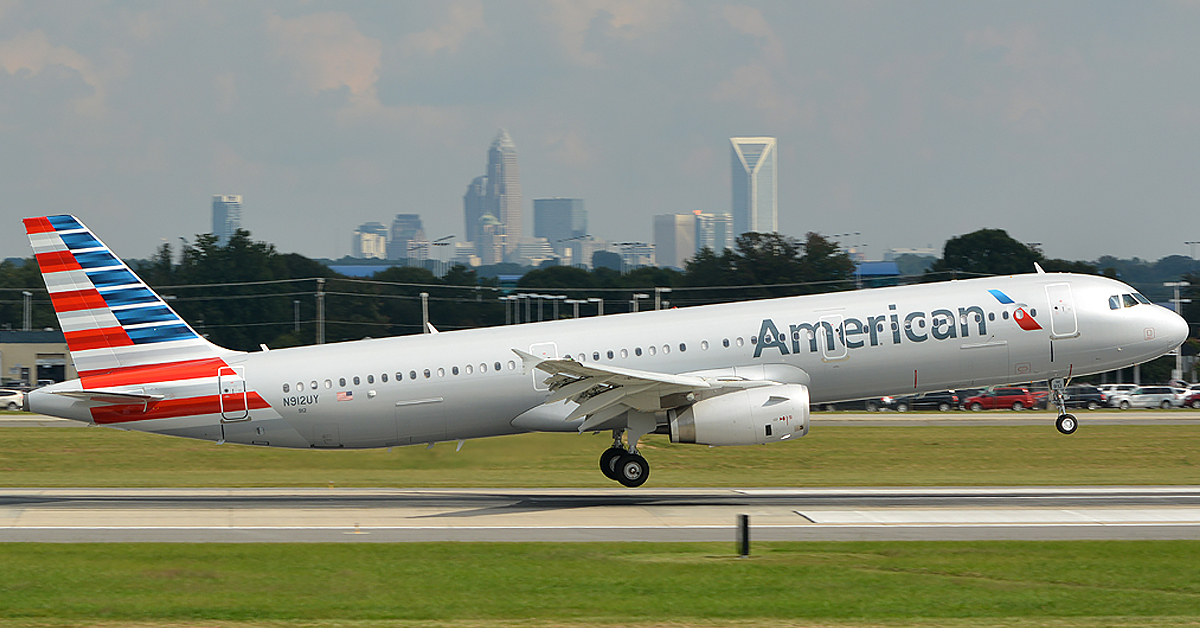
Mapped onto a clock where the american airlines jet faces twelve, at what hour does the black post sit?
The black post is roughly at 2 o'clock from the american airlines jet.

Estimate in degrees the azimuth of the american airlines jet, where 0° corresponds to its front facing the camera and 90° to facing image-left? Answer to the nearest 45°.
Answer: approximately 270°
